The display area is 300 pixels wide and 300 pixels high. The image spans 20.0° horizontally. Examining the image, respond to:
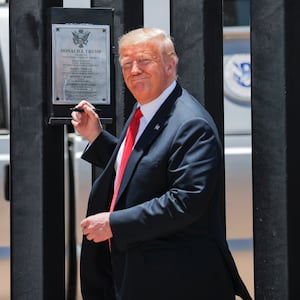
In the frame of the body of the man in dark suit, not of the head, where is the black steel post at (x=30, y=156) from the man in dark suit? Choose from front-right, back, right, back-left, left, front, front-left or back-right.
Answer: right

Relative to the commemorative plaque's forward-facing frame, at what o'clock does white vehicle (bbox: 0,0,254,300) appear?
The white vehicle is roughly at 7 o'clock from the commemorative plaque.

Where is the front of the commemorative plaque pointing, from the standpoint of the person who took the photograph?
facing the viewer

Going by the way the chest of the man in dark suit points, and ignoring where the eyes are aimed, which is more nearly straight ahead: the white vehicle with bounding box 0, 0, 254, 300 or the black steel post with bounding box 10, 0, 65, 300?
the black steel post

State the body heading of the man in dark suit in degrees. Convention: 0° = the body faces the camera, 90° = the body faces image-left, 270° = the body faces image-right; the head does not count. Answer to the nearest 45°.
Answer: approximately 45°

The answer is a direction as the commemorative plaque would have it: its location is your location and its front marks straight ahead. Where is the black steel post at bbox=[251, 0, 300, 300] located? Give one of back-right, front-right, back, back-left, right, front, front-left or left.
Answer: left

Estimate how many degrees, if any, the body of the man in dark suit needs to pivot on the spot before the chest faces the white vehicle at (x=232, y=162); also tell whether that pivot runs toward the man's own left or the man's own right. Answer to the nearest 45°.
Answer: approximately 135° to the man's own right

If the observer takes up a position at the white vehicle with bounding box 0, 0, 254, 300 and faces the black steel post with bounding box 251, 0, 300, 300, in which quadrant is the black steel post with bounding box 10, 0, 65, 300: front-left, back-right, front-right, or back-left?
front-right

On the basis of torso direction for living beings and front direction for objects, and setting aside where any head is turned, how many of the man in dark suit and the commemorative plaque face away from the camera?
0
